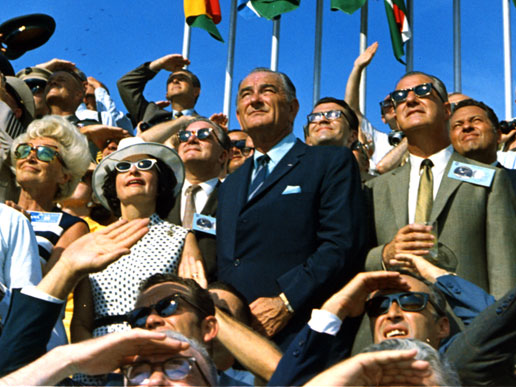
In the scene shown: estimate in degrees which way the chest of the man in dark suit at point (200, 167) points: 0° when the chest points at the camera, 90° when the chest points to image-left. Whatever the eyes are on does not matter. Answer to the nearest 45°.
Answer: approximately 45°

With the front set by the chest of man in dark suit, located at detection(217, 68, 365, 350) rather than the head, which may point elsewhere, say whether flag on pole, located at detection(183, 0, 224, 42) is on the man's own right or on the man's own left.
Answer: on the man's own right

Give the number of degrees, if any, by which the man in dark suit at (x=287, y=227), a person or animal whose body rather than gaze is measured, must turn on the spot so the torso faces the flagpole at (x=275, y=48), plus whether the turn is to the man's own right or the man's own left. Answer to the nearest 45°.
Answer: approximately 135° to the man's own right

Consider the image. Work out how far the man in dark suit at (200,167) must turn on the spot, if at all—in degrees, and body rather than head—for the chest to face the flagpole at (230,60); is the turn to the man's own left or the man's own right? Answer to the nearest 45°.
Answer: approximately 135° to the man's own right

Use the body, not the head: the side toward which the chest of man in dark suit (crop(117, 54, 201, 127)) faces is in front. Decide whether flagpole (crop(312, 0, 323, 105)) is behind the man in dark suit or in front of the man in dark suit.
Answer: behind

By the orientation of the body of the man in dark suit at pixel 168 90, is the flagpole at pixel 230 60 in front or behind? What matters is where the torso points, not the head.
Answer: behind

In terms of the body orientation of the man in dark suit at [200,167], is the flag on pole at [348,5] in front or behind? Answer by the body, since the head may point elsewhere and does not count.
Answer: behind

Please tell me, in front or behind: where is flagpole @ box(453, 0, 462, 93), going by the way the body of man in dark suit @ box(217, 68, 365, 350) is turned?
behind

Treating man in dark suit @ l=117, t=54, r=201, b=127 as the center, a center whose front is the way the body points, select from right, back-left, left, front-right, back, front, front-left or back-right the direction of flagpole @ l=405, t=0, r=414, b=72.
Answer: back

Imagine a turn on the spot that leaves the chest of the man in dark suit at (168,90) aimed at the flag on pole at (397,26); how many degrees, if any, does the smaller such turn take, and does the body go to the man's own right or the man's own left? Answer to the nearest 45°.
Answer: approximately 180°

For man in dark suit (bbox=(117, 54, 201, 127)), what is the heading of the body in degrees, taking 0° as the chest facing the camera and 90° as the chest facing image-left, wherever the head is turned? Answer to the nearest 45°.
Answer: approximately 45°

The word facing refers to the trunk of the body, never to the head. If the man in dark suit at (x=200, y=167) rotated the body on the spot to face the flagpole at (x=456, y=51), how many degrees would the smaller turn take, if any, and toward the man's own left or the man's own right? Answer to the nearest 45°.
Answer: approximately 180°

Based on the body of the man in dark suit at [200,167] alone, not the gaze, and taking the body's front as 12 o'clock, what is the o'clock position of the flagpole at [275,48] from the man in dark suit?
The flagpole is roughly at 5 o'clock from the man in dark suit.
